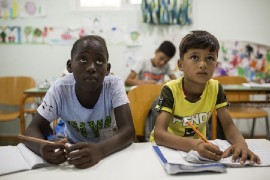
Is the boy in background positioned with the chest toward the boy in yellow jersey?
yes

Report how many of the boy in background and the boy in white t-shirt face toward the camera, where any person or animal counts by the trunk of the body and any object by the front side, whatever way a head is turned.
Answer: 2

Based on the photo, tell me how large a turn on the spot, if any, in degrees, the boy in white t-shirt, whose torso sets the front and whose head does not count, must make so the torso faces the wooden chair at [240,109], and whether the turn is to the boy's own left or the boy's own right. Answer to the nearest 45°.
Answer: approximately 135° to the boy's own left

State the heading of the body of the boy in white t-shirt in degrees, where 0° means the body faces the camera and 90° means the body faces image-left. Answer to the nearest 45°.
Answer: approximately 0°

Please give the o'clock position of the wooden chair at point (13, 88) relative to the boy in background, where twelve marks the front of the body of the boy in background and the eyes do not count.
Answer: The wooden chair is roughly at 3 o'clock from the boy in background.

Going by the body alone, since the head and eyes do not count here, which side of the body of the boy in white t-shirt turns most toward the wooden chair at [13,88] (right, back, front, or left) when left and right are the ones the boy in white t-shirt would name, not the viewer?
back
